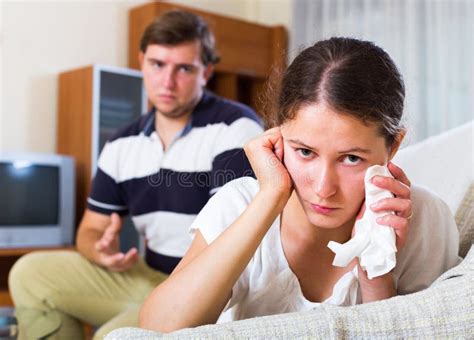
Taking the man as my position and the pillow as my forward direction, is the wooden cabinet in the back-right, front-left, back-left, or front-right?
back-left

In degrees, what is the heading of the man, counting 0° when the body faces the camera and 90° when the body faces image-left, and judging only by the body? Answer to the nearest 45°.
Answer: approximately 45°

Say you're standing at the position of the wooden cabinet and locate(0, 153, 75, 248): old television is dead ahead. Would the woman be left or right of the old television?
left

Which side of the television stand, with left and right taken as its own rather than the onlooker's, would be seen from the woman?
front

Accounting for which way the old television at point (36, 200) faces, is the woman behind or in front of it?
in front

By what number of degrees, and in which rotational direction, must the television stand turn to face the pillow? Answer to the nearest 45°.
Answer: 0° — it already faces it

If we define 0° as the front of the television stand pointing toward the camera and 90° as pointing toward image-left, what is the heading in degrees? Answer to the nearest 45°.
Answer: approximately 0°

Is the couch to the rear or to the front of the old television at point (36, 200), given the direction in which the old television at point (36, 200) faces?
to the front

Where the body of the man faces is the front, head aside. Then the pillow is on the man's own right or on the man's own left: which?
on the man's own left

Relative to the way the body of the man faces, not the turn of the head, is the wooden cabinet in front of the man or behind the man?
behind
